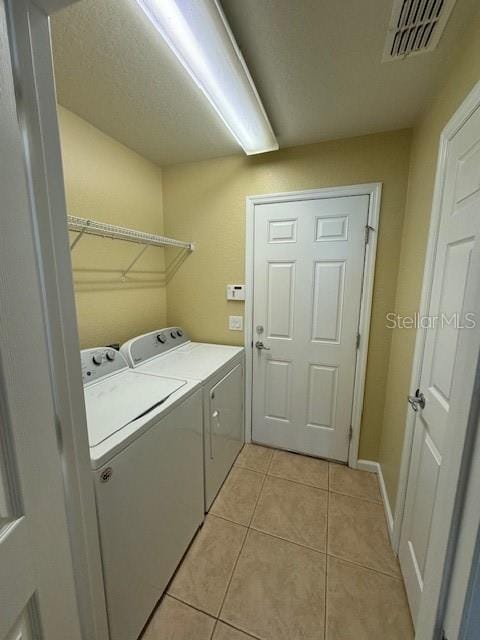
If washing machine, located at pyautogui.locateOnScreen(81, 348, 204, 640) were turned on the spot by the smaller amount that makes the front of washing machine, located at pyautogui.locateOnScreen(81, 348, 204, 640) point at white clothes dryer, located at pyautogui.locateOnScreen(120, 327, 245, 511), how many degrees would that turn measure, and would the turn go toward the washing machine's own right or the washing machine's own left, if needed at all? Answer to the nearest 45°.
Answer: approximately 90° to the washing machine's own left

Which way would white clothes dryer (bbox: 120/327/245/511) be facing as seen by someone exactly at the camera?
facing the viewer and to the right of the viewer

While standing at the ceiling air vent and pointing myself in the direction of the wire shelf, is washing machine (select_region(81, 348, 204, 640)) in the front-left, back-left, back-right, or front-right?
front-left

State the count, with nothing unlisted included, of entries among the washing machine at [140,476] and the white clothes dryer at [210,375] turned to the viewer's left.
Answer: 0

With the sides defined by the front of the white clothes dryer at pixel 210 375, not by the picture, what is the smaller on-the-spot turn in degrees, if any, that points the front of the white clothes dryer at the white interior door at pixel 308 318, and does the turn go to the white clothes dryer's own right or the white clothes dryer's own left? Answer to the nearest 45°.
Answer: approximately 45° to the white clothes dryer's own left

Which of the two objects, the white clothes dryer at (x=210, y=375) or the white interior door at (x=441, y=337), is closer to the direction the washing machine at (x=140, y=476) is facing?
the white interior door

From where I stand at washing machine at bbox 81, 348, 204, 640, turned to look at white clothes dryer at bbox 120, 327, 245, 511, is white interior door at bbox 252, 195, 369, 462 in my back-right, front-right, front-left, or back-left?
front-right

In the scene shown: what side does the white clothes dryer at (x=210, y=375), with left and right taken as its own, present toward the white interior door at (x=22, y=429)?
right

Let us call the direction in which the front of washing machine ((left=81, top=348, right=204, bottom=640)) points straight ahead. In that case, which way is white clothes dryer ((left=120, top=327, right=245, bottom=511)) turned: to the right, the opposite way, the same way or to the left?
the same way
